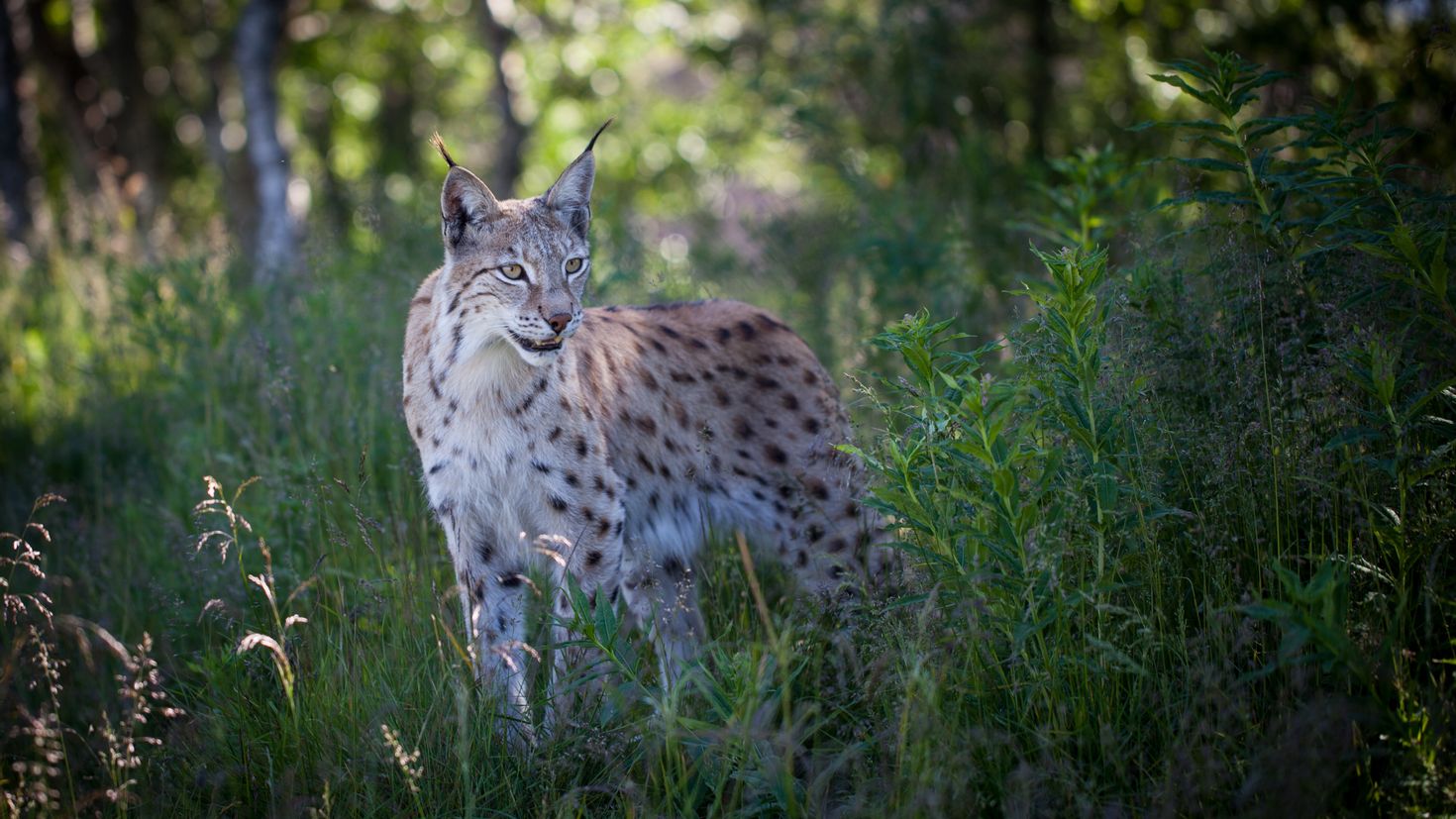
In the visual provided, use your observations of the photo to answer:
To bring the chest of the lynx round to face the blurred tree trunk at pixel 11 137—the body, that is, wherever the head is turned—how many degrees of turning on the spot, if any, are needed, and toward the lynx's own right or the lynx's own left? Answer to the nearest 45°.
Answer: approximately 90° to the lynx's own right

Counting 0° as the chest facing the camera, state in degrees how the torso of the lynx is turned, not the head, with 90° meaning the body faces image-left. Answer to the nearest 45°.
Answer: approximately 45°

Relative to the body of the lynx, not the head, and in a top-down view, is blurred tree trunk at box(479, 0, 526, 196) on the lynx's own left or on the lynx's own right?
on the lynx's own right

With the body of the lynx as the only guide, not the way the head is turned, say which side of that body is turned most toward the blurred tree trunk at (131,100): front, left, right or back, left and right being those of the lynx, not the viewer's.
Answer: right
